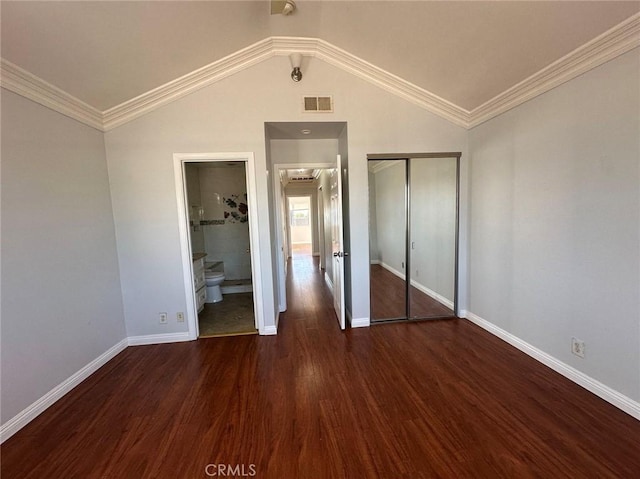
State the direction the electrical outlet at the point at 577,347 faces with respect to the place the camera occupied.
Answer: facing the viewer and to the left of the viewer

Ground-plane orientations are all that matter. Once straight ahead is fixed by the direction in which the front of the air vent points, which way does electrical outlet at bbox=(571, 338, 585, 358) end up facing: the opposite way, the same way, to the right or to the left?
to the right

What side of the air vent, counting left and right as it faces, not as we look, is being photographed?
front

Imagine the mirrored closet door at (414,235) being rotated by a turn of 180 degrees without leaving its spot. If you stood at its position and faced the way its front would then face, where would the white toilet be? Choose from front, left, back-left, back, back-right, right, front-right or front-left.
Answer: left

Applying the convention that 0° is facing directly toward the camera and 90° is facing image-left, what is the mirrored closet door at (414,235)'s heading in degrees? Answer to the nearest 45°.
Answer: approximately 0°

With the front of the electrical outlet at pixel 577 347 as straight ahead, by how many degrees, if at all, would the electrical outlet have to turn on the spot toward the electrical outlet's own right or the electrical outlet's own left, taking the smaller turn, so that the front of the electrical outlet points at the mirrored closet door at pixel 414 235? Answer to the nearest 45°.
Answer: approximately 45° to the electrical outlet's own right

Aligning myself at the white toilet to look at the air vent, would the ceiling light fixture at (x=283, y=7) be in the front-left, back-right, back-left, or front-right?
front-right
